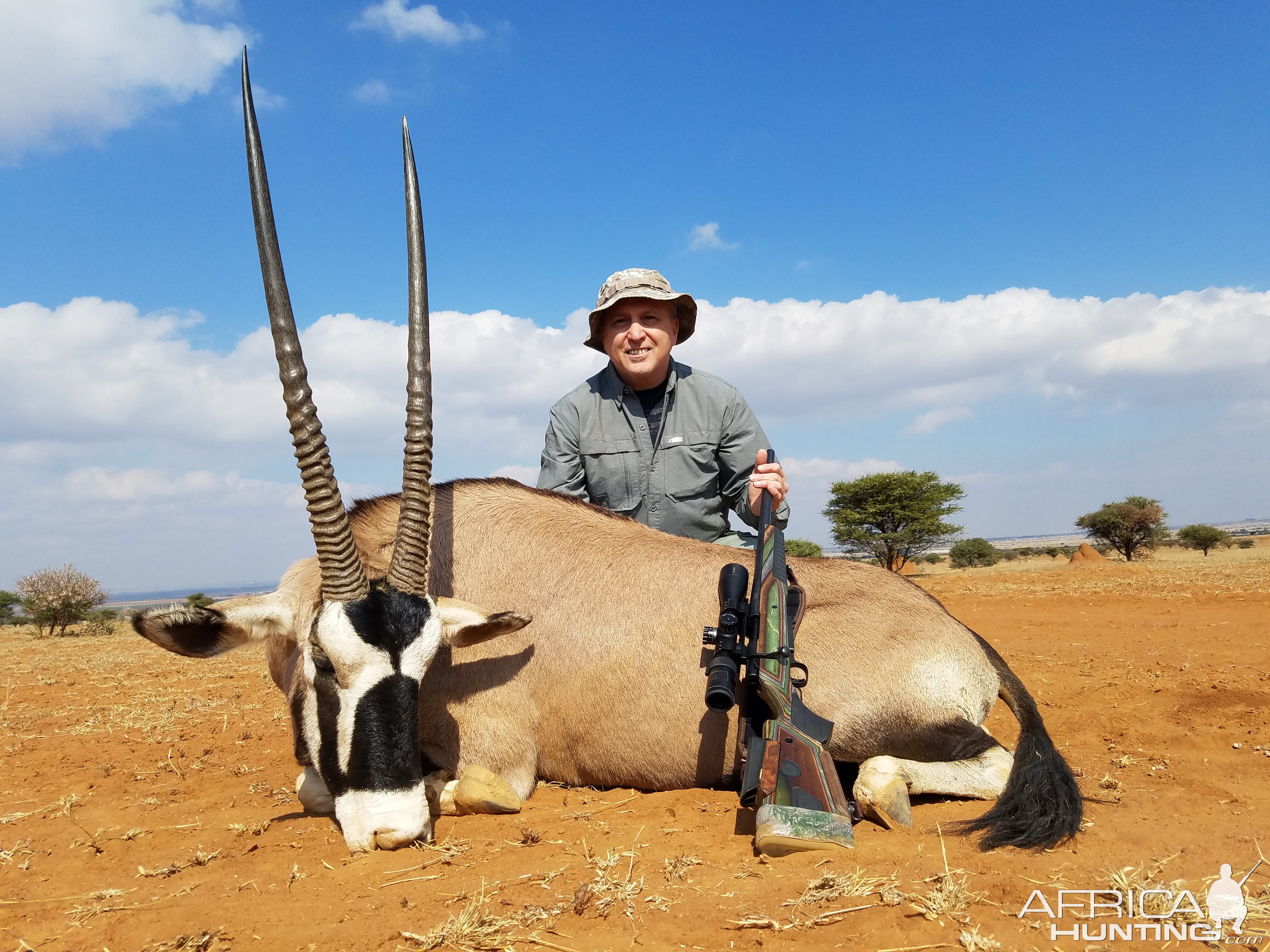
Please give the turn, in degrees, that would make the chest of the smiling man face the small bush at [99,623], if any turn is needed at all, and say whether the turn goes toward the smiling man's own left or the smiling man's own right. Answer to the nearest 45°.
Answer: approximately 135° to the smiling man's own right

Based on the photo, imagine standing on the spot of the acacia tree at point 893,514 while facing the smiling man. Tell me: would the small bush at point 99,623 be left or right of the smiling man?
right

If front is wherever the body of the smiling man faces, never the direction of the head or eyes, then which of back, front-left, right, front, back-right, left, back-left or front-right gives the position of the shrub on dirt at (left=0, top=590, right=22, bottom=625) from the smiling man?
back-right

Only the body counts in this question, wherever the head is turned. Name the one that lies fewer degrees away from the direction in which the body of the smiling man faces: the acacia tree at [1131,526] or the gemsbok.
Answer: the gemsbok

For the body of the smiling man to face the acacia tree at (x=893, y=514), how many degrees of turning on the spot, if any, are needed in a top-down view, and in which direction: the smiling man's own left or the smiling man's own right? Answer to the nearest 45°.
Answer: approximately 180°

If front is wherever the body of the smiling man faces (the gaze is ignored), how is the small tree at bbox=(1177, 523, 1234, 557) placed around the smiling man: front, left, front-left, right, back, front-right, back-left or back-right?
back-left

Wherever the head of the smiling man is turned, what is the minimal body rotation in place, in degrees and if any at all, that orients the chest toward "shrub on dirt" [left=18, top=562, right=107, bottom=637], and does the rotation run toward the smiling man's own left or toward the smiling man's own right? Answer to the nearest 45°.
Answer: approximately 135° to the smiling man's own right

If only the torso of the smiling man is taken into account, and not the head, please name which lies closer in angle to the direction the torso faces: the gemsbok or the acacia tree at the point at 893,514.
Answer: the gemsbok

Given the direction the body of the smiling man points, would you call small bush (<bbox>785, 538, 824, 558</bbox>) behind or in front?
behind
